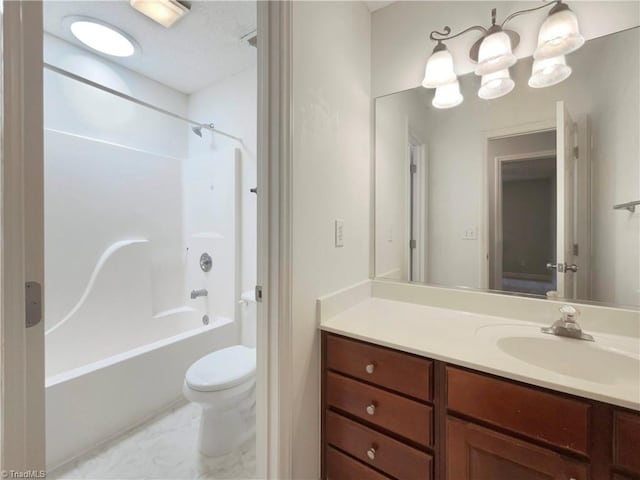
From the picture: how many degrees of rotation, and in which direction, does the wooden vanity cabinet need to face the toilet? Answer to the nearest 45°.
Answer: approximately 45° to its right

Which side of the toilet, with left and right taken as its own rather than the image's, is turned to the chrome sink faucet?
left

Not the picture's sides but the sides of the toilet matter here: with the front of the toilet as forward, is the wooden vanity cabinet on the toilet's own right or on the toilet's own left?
on the toilet's own left

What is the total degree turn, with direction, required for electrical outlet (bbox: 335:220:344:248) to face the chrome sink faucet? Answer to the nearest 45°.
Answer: approximately 45° to its left

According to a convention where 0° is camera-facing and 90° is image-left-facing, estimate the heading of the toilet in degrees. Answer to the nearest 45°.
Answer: approximately 45°
